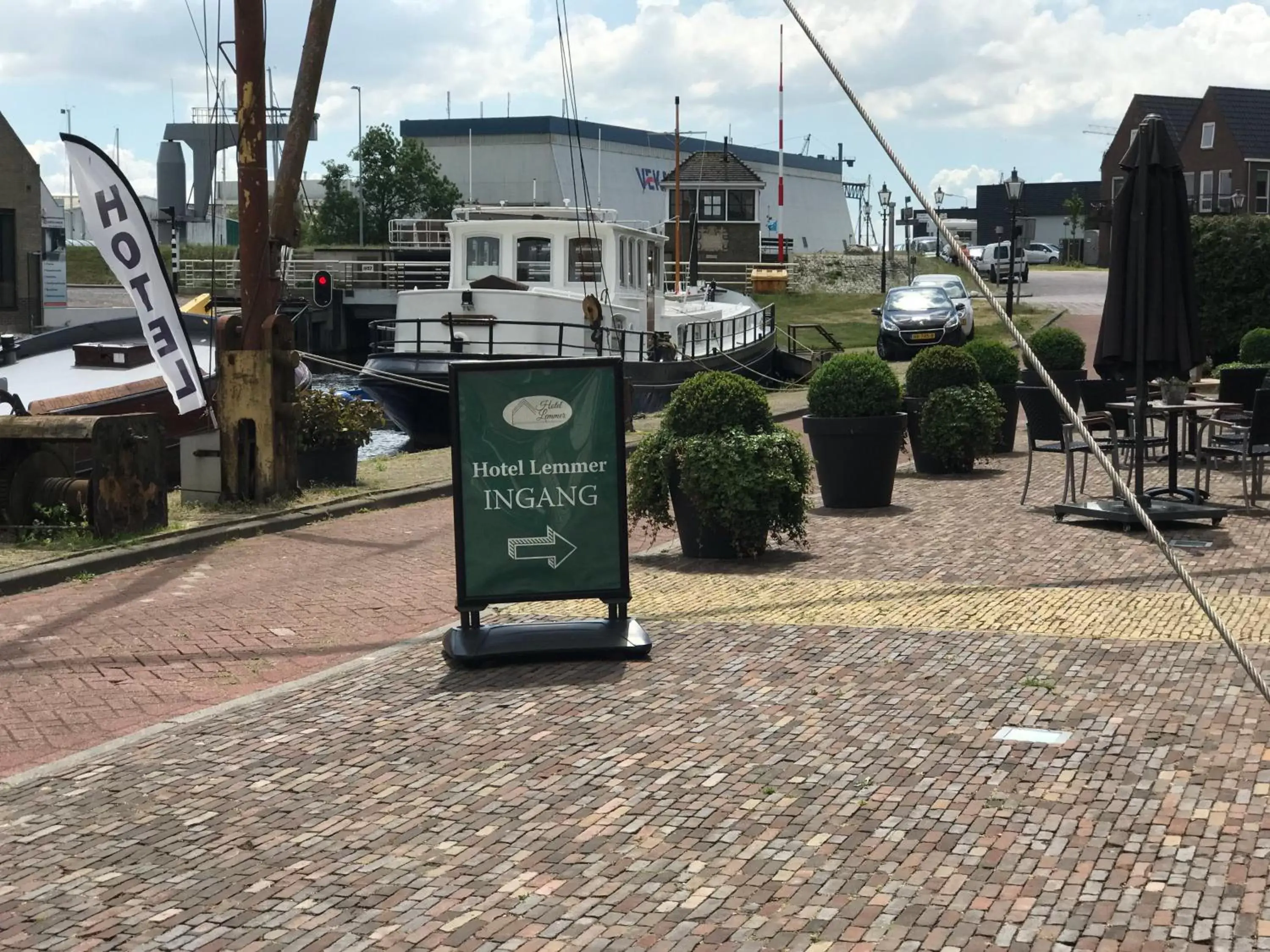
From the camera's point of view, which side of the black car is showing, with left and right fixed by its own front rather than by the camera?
front

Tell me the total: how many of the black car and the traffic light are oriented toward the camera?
2

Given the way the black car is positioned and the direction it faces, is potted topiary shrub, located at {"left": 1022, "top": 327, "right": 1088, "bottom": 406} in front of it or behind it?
in front

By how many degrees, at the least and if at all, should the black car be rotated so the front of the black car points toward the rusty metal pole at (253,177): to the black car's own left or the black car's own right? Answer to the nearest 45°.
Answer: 0° — it already faces it

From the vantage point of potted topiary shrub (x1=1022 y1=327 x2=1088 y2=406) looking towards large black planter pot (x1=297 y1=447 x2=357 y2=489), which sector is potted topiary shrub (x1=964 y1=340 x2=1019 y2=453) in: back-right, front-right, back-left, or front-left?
front-left

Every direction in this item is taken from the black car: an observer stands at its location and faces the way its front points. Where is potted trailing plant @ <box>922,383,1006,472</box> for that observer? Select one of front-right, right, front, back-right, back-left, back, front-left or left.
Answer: front

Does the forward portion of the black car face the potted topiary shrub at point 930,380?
yes

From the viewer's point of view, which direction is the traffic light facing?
toward the camera

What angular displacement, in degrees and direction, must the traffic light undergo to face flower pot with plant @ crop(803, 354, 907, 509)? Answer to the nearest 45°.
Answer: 0° — it already faces it

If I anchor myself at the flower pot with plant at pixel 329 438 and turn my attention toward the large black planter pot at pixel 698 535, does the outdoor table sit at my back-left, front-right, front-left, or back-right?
front-left

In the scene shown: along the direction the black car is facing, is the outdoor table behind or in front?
in front

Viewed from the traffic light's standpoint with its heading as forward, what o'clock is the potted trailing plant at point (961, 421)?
The potted trailing plant is roughly at 11 o'clock from the traffic light.

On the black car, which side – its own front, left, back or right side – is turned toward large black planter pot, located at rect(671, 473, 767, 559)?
front

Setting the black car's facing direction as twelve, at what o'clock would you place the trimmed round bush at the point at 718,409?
The trimmed round bush is roughly at 12 o'clock from the black car.

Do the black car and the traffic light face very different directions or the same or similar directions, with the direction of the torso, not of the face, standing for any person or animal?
same or similar directions

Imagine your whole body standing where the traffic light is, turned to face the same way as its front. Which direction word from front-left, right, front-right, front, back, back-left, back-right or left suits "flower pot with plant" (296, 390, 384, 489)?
front
